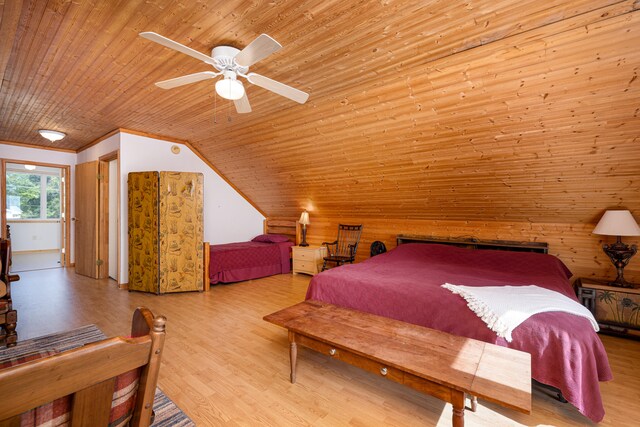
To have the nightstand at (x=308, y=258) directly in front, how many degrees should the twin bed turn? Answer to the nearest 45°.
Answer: approximately 135° to its left

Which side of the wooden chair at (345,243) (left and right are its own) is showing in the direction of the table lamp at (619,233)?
left

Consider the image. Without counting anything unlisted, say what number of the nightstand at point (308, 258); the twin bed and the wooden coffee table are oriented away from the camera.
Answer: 0

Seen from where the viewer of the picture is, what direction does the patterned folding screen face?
facing the viewer and to the right of the viewer

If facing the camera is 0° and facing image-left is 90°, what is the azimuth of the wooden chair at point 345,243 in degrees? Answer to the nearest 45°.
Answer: approximately 45°

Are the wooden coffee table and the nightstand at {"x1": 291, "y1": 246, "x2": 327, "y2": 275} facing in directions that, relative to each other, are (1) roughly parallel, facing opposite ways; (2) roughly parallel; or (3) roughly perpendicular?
roughly parallel

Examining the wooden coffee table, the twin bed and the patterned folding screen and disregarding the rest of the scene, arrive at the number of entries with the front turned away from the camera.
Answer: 0

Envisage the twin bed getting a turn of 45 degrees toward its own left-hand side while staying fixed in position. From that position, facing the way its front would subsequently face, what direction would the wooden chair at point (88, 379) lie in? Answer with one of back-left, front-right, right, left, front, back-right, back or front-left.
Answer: front

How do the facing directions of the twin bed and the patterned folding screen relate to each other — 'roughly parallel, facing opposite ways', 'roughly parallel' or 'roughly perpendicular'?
roughly perpendicular

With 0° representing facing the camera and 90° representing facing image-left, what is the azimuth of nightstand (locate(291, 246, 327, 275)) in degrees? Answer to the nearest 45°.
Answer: approximately 45°

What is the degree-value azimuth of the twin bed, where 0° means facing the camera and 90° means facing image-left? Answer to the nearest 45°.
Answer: approximately 45°

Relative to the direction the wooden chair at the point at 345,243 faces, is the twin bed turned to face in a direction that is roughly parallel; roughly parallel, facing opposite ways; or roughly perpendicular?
roughly parallel

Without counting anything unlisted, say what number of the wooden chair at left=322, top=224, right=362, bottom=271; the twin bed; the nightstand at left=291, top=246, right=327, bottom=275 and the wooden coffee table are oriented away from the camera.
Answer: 0

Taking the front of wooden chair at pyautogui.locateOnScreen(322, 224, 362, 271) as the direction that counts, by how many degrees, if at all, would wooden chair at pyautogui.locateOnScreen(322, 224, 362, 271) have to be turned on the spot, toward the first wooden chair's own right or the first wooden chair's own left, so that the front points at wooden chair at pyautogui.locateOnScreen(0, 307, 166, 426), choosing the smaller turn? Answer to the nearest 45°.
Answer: approximately 45° to the first wooden chair's own left

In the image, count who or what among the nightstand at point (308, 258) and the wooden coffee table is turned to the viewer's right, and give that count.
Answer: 0

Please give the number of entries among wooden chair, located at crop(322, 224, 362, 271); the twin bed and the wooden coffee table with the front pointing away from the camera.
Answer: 0
